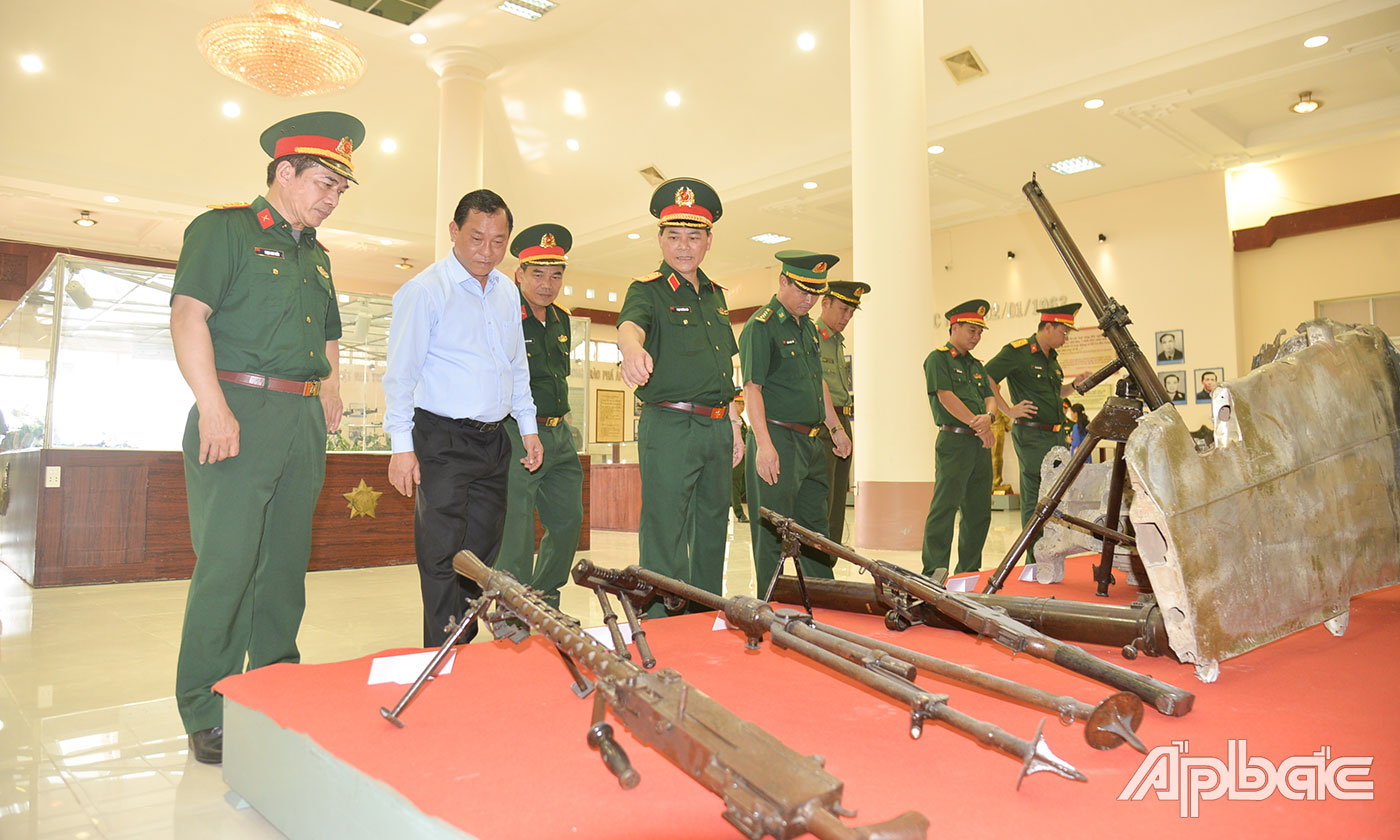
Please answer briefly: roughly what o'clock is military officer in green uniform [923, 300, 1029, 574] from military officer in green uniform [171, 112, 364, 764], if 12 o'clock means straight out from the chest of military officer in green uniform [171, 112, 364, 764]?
military officer in green uniform [923, 300, 1029, 574] is roughly at 10 o'clock from military officer in green uniform [171, 112, 364, 764].

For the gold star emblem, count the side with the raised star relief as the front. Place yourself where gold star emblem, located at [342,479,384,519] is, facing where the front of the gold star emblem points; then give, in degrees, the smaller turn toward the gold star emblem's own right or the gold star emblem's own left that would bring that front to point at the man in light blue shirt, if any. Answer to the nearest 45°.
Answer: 0° — it already faces them

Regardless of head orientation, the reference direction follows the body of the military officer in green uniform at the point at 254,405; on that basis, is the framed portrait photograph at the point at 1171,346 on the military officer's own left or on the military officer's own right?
on the military officer's own left

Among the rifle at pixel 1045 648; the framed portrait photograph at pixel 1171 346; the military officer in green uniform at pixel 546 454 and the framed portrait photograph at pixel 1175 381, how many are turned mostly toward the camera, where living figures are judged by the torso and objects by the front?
3

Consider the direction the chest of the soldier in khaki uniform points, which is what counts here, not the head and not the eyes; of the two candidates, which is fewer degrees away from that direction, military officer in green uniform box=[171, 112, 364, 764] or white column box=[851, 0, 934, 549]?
the military officer in green uniform

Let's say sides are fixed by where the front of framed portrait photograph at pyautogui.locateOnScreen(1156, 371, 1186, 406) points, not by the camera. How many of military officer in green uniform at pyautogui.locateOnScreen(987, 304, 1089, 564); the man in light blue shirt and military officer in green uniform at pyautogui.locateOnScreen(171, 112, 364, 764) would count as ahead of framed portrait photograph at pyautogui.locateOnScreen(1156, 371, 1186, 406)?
3

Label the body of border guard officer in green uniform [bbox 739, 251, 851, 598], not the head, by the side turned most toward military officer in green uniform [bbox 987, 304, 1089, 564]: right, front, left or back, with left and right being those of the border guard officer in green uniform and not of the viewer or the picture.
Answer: left
